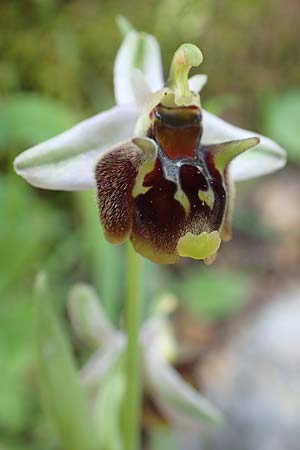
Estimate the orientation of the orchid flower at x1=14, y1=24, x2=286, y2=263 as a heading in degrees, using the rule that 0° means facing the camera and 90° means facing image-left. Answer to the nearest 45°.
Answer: approximately 315°
